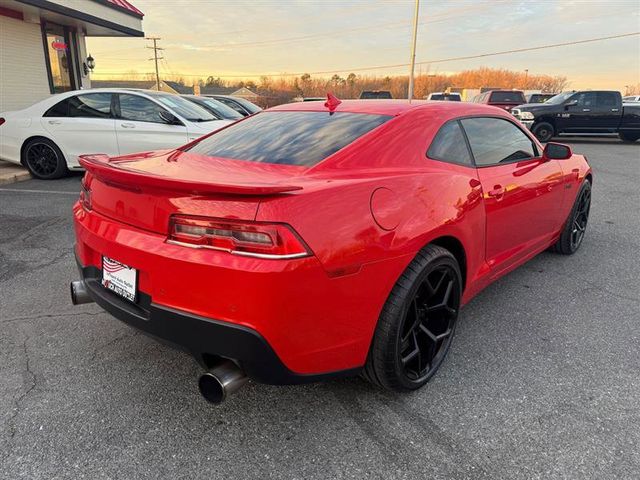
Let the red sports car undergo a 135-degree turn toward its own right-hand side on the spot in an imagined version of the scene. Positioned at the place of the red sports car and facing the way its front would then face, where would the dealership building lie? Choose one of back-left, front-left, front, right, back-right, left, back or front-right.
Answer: back-right

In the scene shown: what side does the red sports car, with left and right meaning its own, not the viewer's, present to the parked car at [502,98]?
front

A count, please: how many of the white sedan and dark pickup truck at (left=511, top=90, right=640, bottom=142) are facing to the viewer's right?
1

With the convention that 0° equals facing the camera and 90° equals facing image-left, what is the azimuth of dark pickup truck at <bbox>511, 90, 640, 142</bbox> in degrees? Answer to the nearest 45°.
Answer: approximately 45°

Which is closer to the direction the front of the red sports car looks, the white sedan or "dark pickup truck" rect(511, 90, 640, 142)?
the dark pickup truck

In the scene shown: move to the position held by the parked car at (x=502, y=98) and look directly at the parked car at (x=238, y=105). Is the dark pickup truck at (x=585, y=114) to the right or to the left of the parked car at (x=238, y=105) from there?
left

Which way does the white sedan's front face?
to the viewer's right

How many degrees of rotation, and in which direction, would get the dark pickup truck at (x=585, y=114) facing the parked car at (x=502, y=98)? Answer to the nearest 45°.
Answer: approximately 90° to its right

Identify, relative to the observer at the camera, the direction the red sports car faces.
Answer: facing away from the viewer and to the right of the viewer

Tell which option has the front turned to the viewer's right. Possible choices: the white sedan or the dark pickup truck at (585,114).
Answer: the white sedan

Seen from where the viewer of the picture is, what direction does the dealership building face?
facing the viewer and to the right of the viewer

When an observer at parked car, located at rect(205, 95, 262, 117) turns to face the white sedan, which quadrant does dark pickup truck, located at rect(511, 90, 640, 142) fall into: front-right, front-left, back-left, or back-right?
back-left

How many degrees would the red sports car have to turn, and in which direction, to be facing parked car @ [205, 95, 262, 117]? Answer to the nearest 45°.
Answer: approximately 45° to its left

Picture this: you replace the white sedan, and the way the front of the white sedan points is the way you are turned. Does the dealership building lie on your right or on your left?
on your left

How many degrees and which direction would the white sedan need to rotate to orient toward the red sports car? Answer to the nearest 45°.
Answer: approximately 90° to its right

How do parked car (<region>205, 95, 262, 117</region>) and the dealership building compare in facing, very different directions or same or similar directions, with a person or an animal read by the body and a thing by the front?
same or similar directions

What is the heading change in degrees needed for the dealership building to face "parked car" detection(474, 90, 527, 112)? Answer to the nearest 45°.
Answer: approximately 45° to its left

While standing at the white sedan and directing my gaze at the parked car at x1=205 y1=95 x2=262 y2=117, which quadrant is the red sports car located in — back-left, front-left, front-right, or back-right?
back-right
